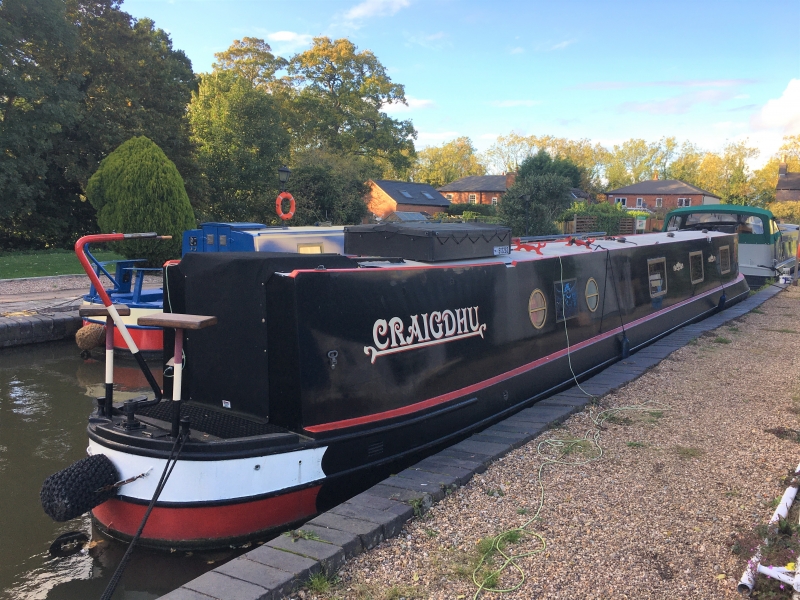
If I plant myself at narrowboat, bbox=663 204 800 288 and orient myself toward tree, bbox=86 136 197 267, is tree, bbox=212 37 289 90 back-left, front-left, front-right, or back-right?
front-right

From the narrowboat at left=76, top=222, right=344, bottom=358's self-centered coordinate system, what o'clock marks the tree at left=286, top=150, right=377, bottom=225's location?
The tree is roughly at 11 o'clock from the narrowboat.

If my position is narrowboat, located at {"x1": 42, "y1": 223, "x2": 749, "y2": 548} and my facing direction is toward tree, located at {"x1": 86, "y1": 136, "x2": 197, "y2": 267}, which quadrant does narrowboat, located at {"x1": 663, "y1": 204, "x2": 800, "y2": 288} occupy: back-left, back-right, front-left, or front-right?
front-right

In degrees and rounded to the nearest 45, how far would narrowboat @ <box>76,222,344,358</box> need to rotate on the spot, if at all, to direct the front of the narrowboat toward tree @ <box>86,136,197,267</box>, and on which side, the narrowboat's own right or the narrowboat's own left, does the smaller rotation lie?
approximately 45° to the narrowboat's own left

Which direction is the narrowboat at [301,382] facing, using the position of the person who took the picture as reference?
facing away from the viewer and to the right of the viewer

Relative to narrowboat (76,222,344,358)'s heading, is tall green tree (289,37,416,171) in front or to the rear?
in front

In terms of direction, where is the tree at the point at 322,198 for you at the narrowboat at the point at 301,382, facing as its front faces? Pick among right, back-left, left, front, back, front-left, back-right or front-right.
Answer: front-left

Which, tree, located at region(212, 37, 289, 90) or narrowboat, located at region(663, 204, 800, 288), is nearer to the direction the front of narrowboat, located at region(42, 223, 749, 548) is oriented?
the narrowboat

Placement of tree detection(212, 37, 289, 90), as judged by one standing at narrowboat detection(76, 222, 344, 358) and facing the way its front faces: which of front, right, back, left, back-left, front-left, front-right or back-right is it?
front-left

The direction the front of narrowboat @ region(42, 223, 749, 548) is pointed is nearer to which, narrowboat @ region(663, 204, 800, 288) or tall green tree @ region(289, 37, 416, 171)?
the narrowboat
